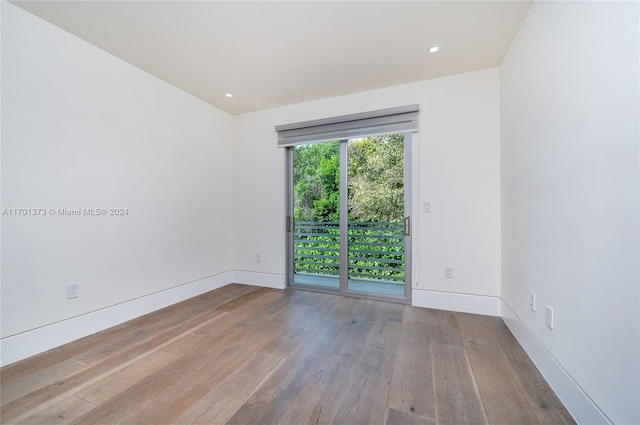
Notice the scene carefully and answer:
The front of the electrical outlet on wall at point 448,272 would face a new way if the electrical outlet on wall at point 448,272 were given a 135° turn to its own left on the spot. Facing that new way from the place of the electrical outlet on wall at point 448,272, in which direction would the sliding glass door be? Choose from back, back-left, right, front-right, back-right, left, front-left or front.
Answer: back-left

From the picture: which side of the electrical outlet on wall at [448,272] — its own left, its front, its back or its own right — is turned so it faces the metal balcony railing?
right

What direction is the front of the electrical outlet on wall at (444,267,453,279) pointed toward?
toward the camera
